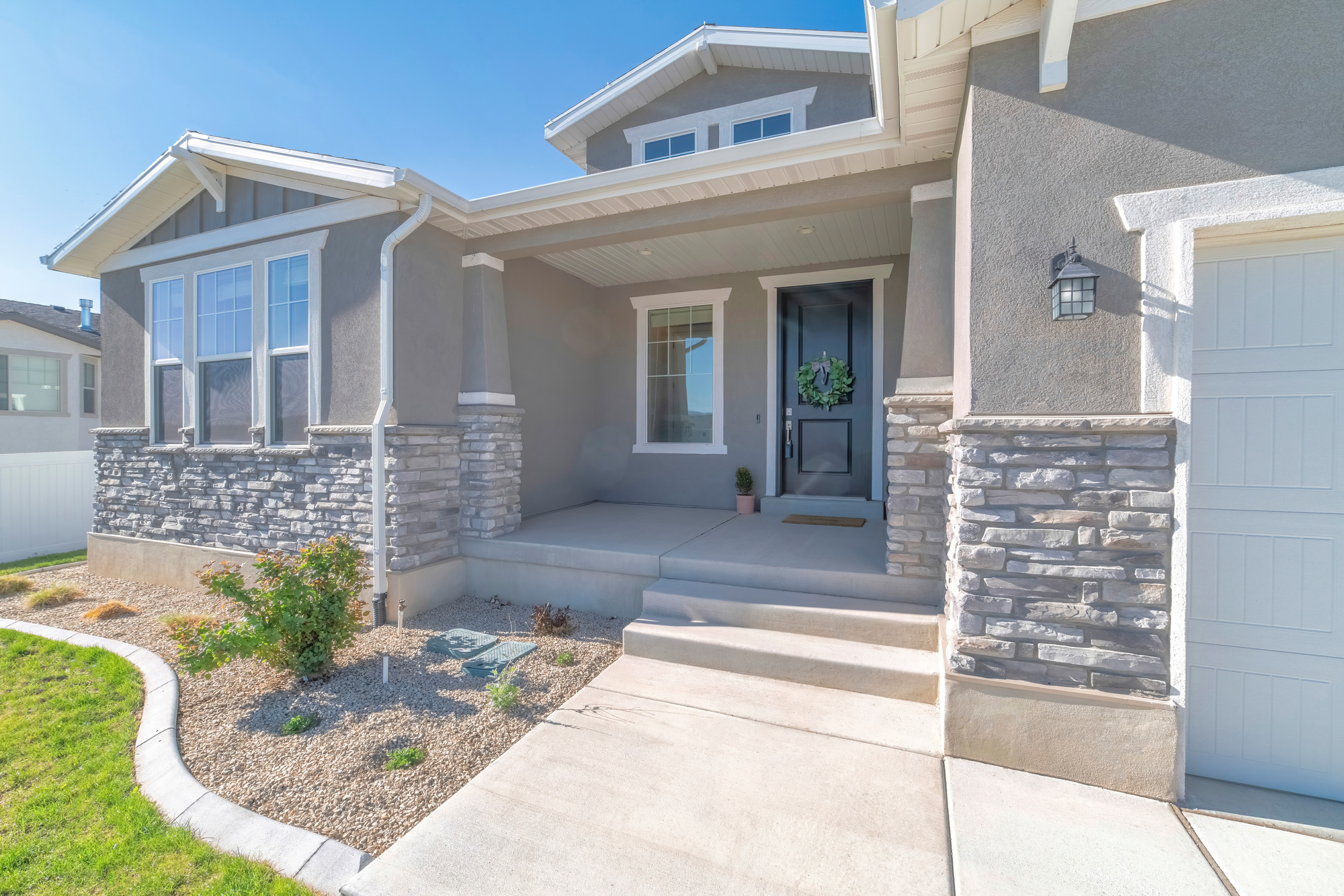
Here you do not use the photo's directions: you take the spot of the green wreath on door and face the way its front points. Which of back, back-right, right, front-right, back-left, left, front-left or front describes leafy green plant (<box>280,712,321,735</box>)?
front-right

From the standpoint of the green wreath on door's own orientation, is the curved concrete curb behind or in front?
in front

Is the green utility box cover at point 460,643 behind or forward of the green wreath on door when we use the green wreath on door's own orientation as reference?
forward

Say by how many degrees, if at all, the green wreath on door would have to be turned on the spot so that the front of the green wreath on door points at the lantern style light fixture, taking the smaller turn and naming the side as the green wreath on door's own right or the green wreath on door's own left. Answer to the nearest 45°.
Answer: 0° — it already faces it

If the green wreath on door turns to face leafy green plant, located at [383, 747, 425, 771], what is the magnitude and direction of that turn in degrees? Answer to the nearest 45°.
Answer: approximately 45° to its right

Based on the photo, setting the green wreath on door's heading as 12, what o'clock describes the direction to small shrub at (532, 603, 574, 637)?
The small shrub is roughly at 1 o'clock from the green wreath on door.

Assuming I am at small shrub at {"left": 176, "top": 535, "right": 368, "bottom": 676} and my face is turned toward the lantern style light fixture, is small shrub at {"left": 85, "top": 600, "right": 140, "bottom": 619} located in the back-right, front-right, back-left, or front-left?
back-left

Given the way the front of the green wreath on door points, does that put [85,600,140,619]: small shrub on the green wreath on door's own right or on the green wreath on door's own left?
on the green wreath on door's own right

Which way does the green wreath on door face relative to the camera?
toward the camera

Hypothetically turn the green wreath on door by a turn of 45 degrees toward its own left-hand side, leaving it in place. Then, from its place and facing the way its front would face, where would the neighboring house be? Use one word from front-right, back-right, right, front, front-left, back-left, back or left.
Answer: back-right

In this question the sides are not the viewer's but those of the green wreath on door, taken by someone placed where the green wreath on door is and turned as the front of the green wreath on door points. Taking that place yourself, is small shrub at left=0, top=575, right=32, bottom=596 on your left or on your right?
on your right

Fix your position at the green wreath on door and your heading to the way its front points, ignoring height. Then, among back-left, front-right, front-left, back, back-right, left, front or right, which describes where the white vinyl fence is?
right

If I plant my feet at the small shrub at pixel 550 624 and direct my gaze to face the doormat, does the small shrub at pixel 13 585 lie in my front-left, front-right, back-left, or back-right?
back-left

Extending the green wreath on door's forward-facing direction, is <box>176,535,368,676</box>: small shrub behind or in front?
in front
